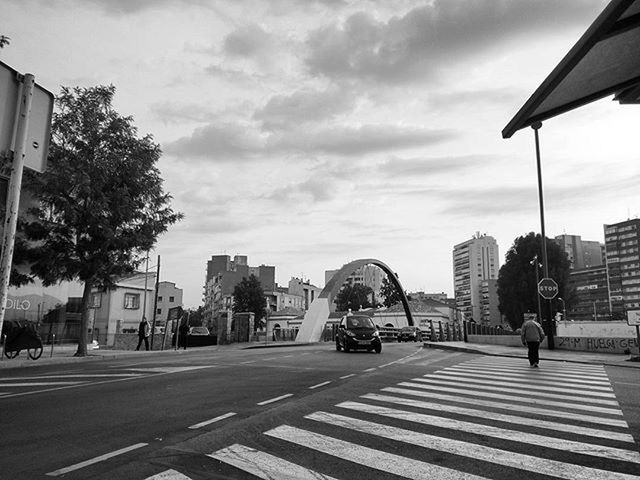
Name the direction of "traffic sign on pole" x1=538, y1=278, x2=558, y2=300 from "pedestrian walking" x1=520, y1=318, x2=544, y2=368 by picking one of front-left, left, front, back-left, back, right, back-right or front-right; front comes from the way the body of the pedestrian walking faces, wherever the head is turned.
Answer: front

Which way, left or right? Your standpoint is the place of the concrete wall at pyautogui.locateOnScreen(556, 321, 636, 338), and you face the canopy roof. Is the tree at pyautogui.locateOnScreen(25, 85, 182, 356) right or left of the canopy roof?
right

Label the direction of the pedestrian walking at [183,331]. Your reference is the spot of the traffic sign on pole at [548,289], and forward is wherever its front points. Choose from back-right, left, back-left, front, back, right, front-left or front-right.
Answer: right

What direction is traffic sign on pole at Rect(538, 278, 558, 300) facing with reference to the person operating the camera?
facing the viewer

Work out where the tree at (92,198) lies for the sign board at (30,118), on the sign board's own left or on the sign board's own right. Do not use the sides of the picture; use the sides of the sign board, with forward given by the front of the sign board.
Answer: on the sign board's own right

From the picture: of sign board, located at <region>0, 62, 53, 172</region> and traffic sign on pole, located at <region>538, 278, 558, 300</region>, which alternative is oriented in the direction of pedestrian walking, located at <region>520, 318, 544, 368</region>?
the traffic sign on pole

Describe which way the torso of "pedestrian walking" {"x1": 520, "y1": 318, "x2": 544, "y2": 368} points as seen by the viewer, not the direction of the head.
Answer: away from the camera

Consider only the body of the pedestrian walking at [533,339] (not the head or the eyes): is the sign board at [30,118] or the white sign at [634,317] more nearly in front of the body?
the white sign

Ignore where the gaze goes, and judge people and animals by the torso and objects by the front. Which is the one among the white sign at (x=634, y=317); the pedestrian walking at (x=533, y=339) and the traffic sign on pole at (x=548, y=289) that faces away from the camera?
the pedestrian walking

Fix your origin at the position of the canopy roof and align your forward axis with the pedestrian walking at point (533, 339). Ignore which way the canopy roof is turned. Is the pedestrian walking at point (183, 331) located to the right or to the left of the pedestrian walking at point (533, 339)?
left

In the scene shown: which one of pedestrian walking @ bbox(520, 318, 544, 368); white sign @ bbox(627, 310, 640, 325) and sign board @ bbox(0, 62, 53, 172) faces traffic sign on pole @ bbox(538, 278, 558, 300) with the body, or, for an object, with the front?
the pedestrian walking

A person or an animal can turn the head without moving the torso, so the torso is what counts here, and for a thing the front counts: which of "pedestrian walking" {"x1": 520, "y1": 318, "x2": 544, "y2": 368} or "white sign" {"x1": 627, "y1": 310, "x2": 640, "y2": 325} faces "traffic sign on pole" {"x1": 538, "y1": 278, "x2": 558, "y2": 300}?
the pedestrian walking

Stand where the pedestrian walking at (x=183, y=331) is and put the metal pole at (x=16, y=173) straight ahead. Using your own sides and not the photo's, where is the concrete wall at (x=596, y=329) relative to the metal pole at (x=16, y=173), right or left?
left

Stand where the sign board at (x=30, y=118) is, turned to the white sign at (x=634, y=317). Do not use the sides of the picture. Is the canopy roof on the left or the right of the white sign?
right

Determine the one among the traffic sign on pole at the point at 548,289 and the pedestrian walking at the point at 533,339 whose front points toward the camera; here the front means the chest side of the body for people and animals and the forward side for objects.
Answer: the traffic sign on pole
